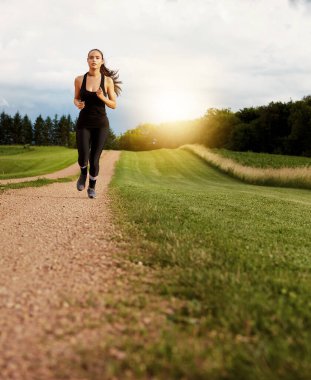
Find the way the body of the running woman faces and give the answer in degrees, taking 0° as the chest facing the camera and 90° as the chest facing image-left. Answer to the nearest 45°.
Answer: approximately 0°
